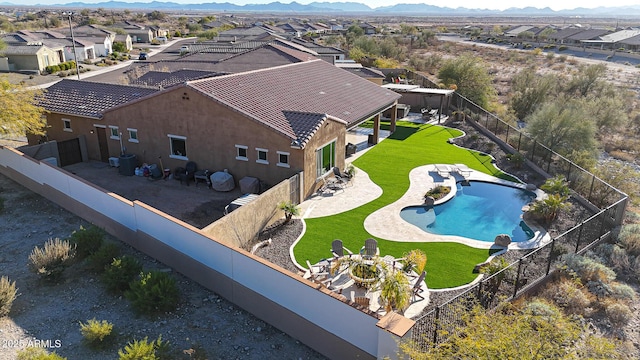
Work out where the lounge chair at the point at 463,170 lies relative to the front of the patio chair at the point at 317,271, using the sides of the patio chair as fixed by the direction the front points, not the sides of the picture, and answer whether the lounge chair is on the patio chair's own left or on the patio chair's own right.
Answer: on the patio chair's own left

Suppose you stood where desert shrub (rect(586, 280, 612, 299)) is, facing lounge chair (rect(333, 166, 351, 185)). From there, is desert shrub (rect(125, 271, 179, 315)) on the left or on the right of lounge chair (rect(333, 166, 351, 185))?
left

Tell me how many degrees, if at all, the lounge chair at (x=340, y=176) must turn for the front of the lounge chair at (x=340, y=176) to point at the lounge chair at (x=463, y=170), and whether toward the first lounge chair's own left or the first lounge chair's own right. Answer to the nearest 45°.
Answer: approximately 45° to the first lounge chair's own left

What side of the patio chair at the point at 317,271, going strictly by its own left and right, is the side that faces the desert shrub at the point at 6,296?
back

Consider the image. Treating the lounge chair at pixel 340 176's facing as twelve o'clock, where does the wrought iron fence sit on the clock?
The wrought iron fence is roughly at 12 o'clock from the lounge chair.

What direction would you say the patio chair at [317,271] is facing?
to the viewer's right

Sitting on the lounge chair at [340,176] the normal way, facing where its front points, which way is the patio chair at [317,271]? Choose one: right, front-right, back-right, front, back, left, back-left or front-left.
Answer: front-right

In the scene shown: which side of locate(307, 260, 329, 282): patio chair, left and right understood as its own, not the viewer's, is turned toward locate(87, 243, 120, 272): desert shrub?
back

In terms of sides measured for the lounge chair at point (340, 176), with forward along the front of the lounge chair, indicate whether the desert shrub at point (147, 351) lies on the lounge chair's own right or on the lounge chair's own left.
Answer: on the lounge chair's own right

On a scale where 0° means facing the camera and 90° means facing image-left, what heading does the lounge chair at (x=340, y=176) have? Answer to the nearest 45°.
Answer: approximately 315°

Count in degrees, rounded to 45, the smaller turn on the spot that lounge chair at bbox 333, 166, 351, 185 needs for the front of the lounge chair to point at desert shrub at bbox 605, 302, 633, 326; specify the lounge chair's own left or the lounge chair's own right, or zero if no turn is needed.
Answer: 0° — it already faces it

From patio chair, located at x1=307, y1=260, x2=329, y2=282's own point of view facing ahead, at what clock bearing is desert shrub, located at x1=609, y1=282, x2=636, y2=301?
The desert shrub is roughly at 12 o'clock from the patio chair.

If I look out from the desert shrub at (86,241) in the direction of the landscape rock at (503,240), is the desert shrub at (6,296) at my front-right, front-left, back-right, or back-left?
back-right

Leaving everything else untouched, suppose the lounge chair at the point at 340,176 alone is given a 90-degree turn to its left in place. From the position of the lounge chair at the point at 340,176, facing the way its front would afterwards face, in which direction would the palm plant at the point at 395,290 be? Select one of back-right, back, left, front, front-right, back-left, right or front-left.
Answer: back-right

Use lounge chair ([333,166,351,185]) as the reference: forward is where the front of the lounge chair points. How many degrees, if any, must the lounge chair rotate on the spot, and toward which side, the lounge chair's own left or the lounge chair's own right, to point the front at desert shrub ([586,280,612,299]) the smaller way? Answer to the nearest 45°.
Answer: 0° — it already faces it

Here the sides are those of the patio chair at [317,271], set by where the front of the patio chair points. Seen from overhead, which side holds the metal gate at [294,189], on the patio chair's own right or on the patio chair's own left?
on the patio chair's own left

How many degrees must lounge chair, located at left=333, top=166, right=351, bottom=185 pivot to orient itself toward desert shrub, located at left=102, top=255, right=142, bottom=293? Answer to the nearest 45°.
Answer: approximately 90° to its right

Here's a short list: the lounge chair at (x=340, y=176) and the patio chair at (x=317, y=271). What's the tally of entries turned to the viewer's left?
0

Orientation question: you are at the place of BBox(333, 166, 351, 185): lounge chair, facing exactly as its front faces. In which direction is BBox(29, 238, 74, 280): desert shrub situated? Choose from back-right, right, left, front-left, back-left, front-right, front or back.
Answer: right

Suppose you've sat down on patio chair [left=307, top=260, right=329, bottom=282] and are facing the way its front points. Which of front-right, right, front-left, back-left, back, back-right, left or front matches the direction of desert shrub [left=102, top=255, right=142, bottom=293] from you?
back
